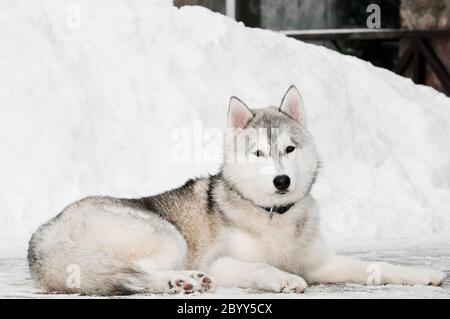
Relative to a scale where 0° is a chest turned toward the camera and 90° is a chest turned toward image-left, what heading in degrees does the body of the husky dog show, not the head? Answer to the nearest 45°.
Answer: approximately 270°
